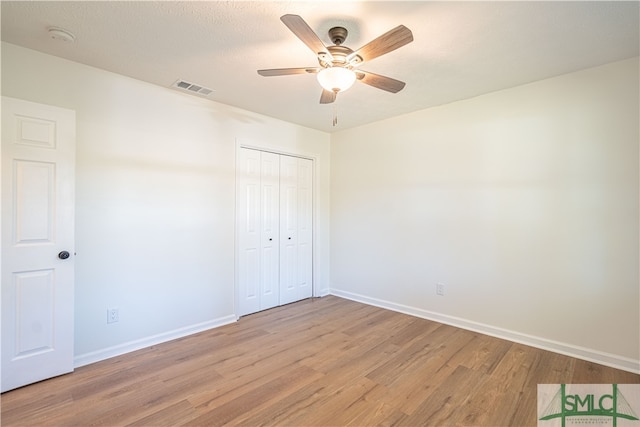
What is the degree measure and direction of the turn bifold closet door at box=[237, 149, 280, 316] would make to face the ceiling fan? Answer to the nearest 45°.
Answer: approximately 45° to its right

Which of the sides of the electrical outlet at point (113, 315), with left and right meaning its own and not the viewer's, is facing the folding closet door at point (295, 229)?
left

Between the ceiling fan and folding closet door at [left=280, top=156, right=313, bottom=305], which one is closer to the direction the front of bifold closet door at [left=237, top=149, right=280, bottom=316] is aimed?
the ceiling fan

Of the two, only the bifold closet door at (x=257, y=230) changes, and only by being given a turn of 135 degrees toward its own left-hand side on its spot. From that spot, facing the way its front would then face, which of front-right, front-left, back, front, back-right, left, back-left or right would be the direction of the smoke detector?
back-left

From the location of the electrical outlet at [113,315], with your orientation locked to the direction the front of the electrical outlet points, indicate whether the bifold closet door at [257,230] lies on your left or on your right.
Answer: on your left

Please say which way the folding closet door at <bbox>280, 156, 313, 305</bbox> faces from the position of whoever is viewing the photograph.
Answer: facing the viewer and to the right of the viewer

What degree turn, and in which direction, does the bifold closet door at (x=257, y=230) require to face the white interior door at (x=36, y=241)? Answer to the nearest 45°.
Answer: approximately 90° to its right

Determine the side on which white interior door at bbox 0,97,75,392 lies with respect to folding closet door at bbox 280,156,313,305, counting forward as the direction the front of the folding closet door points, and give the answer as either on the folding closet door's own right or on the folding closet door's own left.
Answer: on the folding closet door's own right

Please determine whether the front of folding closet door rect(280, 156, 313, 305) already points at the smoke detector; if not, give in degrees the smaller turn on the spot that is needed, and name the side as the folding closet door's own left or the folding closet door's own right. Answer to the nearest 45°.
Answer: approximately 90° to the folding closet door's own right

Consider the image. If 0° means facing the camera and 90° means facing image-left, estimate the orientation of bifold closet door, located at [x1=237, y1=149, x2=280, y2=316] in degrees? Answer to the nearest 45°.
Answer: approximately 315°

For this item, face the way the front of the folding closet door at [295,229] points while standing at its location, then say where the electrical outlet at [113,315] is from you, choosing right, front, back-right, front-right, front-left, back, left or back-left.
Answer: right
